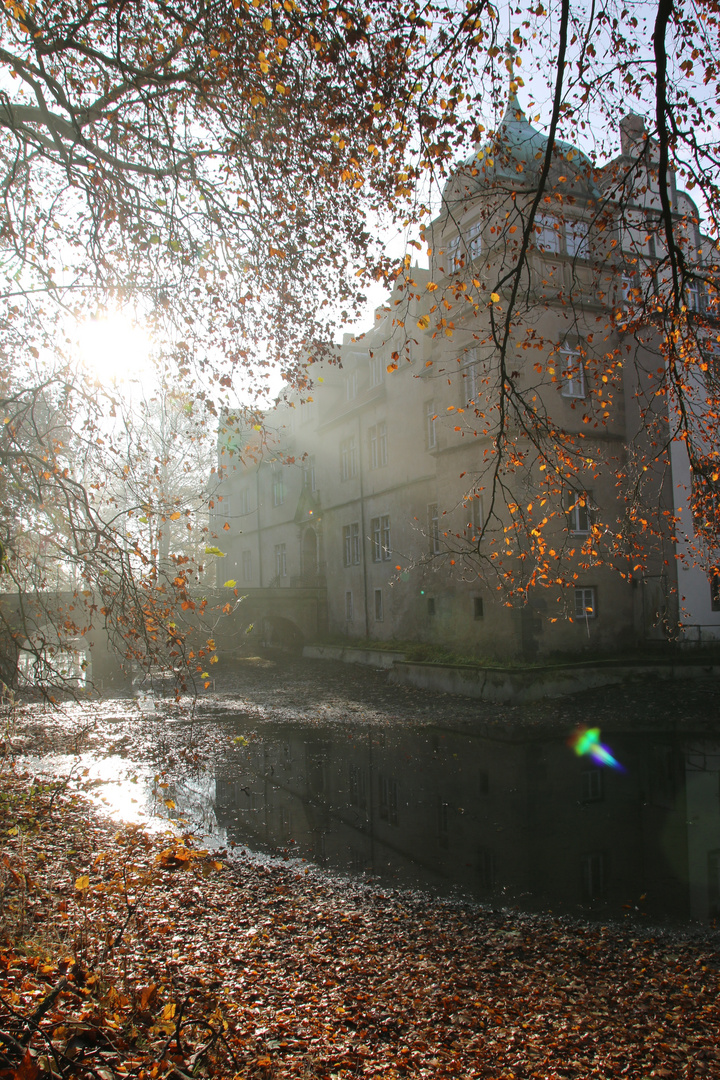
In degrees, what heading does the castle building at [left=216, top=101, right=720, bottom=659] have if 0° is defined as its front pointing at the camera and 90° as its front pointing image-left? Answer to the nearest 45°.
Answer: approximately 45°
